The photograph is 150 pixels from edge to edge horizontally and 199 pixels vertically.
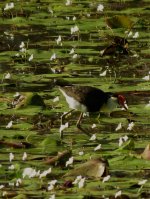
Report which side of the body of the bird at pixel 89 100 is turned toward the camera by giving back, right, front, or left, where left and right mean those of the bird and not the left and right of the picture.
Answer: right

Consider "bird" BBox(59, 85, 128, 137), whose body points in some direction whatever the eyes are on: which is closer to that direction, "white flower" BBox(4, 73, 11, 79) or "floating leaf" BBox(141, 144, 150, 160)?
the floating leaf

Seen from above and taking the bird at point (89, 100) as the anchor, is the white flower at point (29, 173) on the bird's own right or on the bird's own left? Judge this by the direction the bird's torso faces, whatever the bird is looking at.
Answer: on the bird's own right

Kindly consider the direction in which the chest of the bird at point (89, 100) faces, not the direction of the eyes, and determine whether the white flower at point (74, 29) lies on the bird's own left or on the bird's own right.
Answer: on the bird's own left

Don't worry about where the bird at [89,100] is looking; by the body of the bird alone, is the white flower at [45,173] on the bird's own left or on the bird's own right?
on the bird's own right

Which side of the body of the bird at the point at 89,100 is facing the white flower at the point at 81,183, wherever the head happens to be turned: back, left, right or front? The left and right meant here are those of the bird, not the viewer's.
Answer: right
